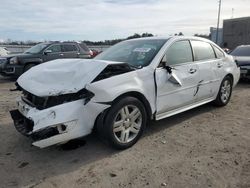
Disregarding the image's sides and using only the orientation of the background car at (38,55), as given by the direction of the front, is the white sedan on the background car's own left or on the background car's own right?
on the background car's own left

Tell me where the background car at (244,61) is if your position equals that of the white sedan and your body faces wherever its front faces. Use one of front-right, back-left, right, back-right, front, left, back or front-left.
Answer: back

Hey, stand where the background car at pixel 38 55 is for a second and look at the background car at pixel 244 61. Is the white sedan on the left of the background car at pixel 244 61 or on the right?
right

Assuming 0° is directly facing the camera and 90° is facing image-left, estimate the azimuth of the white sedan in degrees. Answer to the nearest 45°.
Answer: approximately 45°

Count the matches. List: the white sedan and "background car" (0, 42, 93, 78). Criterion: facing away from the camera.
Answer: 0

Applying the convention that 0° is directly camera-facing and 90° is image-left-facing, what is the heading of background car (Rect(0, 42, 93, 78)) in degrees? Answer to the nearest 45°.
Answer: approximately 45°

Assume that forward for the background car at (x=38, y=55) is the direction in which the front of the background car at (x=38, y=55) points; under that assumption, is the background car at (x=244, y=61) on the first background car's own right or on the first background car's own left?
on the first background car's own left

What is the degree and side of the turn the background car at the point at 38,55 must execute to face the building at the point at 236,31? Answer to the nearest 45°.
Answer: approximately 180°
